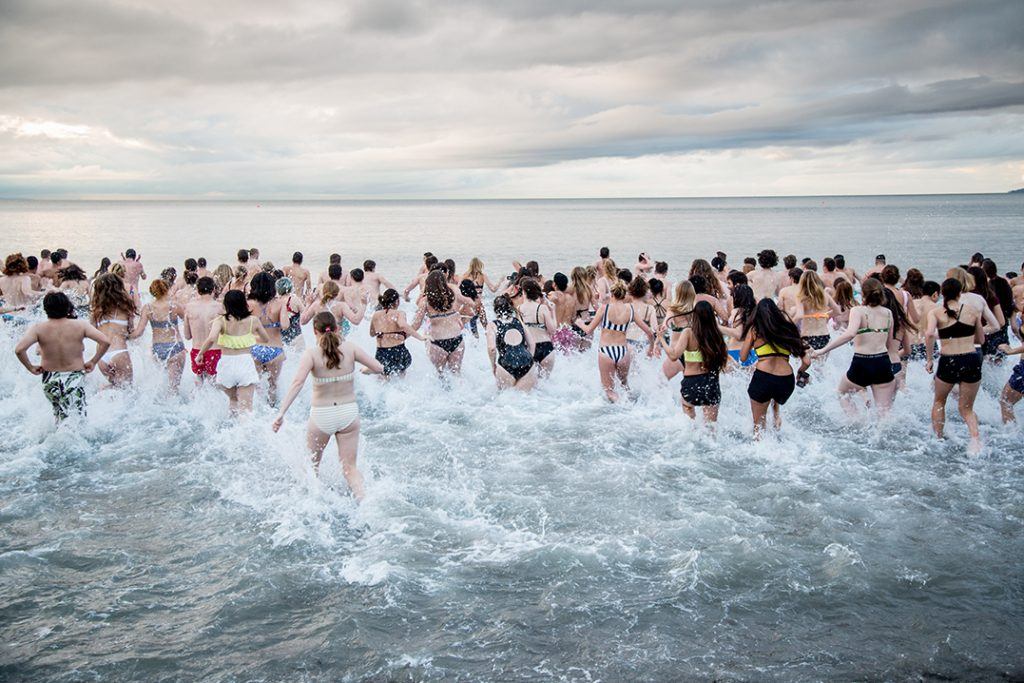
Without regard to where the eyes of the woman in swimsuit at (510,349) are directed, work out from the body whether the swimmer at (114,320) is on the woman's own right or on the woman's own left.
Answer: on the woman's own left

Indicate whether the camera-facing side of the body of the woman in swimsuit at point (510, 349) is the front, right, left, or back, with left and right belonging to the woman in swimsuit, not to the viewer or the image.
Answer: back

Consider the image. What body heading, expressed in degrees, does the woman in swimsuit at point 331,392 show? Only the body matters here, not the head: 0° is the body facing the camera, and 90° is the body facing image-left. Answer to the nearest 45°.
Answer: approximately 180°

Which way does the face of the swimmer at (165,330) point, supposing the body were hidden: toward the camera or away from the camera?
away from the camera

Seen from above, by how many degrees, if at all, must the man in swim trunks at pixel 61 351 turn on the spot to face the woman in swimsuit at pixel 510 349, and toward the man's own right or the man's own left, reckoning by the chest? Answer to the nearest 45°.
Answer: approximately 90° to the man's own right

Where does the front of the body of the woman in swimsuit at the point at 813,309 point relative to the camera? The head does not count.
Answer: away from the camera

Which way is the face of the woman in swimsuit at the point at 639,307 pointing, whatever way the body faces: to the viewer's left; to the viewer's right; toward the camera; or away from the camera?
away from the camera

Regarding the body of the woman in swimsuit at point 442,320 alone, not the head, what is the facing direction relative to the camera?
away from the camera

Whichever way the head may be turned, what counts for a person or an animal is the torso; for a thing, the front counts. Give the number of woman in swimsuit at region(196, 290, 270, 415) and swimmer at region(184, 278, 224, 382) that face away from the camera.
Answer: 2

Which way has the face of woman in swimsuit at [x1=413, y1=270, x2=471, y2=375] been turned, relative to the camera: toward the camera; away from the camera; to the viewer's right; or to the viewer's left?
away from the camera

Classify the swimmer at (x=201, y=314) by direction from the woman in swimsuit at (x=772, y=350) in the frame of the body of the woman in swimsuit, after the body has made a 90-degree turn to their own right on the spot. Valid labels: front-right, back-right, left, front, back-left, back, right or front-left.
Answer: back

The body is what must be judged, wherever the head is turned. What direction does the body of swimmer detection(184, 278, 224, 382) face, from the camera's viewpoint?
away from the camera

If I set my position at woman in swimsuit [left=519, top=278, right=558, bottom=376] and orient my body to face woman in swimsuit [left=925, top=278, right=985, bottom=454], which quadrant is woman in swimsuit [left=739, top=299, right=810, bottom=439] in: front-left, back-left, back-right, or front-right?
front-right

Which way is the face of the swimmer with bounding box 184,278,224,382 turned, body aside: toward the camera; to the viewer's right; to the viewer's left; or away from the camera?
away from the camera

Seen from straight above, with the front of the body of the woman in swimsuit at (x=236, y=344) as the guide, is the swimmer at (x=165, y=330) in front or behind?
in front

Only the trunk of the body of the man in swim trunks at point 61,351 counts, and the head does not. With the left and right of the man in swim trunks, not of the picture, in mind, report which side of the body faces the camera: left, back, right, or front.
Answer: back
